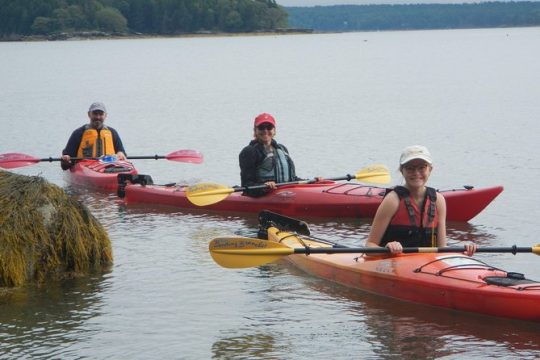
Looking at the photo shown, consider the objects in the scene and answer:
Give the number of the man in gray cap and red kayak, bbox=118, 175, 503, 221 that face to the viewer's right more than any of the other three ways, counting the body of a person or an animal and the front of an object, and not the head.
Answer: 1

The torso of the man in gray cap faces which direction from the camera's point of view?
toward the camera

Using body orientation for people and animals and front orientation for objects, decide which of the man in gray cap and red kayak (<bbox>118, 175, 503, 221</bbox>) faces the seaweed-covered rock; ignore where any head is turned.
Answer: the man in gray cap

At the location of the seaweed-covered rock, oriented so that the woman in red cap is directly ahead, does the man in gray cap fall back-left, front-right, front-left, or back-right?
front-left

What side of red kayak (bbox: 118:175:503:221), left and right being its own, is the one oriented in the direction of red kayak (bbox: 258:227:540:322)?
right

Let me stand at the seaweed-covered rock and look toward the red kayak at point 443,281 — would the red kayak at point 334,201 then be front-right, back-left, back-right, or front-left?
front-left

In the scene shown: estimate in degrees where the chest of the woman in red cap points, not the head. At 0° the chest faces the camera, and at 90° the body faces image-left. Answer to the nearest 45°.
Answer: approximately 315°

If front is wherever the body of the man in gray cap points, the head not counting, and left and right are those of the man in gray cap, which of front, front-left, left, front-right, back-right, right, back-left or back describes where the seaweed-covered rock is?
front

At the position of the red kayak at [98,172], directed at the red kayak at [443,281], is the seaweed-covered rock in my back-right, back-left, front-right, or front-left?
front-right

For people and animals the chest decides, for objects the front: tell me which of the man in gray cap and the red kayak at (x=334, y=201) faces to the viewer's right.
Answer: the red kayak

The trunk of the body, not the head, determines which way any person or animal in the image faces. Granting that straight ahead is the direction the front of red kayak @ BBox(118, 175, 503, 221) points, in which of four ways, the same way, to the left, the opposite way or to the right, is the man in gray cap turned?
to the right

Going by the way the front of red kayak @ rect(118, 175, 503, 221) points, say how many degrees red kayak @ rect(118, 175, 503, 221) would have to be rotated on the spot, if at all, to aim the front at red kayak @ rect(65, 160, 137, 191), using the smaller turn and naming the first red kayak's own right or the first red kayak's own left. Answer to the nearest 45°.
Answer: approximately 135° to the first red kayak's own left

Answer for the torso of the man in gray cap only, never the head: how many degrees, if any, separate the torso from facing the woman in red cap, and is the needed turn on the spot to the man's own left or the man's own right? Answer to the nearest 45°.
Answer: approximately 45° to the man's own left

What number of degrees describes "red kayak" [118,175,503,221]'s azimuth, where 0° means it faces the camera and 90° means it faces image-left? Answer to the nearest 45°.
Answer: approximately 270°
